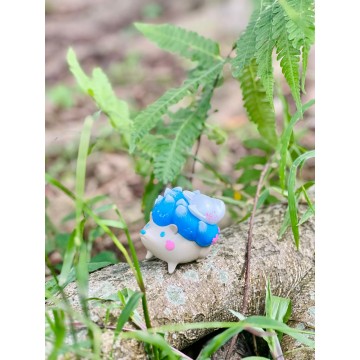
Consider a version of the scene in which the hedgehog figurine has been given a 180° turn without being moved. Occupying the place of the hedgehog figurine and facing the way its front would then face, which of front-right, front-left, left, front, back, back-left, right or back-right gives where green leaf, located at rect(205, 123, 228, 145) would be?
front-left

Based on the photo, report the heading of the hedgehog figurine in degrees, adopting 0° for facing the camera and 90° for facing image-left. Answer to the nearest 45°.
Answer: approximately 45°

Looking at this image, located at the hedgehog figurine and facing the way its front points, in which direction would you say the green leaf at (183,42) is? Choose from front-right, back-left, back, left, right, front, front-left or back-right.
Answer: back-right
